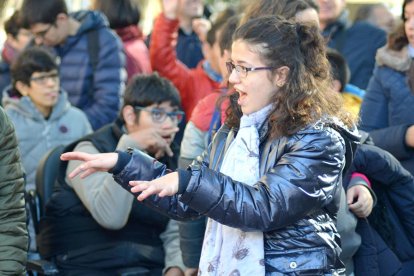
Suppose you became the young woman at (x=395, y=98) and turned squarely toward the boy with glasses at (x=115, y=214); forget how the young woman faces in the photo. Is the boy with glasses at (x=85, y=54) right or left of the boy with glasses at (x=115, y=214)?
right

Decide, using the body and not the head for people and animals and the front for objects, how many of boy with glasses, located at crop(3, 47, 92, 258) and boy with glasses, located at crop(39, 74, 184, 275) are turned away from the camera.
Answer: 0

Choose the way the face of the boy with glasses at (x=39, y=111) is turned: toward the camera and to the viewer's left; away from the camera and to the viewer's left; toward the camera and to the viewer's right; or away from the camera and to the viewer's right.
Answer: toward the camera and to the viewer's right

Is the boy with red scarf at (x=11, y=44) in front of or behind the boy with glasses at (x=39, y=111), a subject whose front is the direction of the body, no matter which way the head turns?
behind

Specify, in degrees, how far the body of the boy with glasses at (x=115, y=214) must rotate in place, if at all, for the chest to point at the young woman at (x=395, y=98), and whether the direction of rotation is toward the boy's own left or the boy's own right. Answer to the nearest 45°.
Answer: approximately 45° to the boy's own left

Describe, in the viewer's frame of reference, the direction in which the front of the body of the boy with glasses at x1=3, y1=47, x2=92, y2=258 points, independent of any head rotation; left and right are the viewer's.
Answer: facing the viewer and to the right of the viewer

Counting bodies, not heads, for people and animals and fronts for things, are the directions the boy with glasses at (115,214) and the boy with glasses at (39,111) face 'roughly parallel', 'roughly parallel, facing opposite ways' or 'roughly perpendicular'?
roughly parallel

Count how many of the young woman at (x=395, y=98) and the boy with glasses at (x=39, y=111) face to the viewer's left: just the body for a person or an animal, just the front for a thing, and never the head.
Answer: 0

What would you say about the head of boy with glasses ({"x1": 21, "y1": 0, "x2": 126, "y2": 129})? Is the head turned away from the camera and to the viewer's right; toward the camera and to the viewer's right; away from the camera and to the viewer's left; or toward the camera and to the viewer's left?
toward the camera and to the viewer's left

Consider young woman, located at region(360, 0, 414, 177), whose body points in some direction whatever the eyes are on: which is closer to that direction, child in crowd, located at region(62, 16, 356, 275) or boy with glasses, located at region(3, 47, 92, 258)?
the child in crowd
